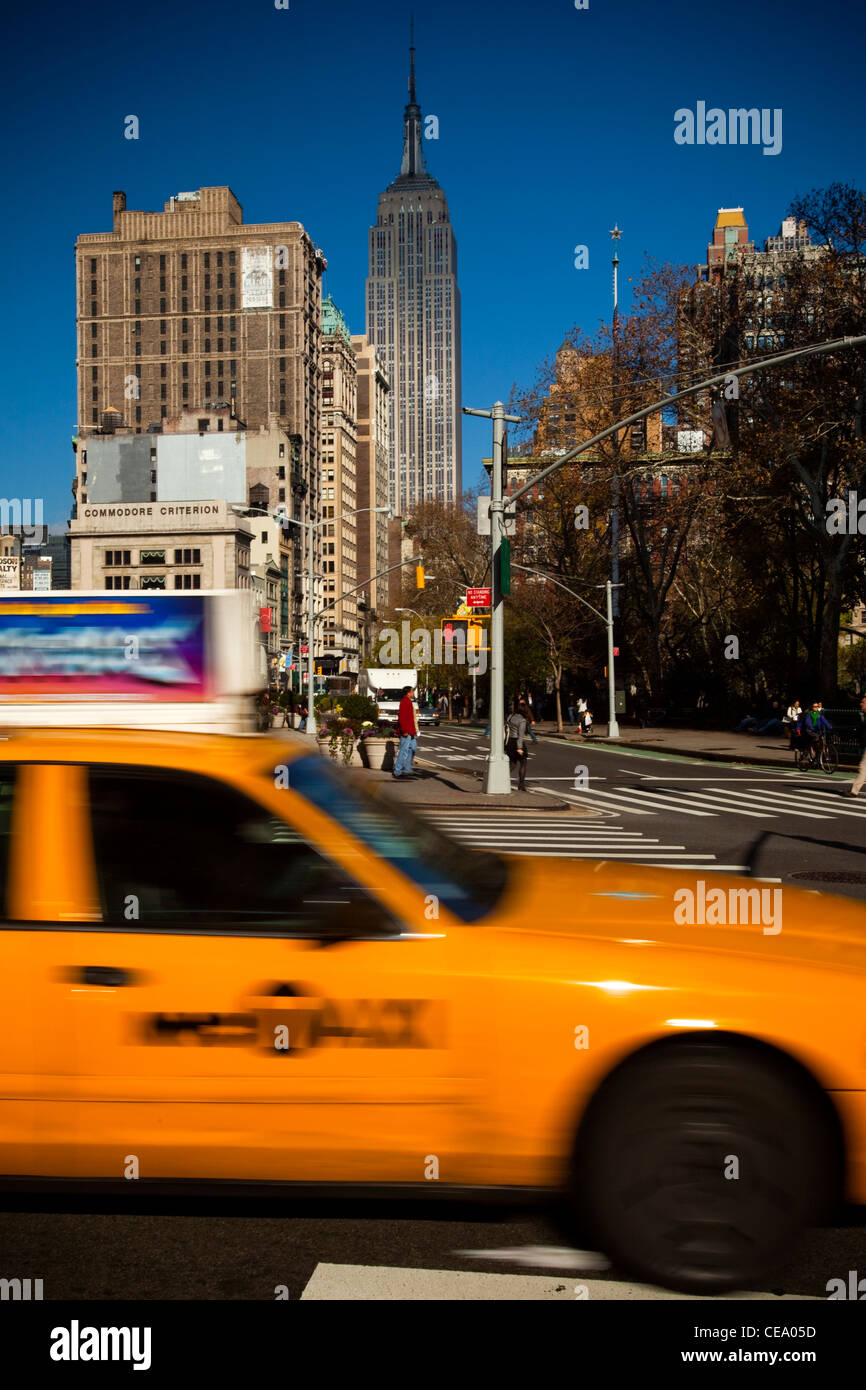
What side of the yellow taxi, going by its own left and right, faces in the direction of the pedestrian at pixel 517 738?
left

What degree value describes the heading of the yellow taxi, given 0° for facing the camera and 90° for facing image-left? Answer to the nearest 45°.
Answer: approximately 270°

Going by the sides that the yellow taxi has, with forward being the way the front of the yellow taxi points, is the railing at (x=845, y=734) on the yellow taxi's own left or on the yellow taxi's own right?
on the yellow taxi's own left

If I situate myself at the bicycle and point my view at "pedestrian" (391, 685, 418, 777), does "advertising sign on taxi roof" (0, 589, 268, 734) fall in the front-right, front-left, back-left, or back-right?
front-left

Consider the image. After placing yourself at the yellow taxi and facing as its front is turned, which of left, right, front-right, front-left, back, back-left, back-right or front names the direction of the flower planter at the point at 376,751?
left

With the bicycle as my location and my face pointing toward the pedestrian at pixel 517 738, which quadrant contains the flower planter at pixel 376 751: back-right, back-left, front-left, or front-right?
front-right
